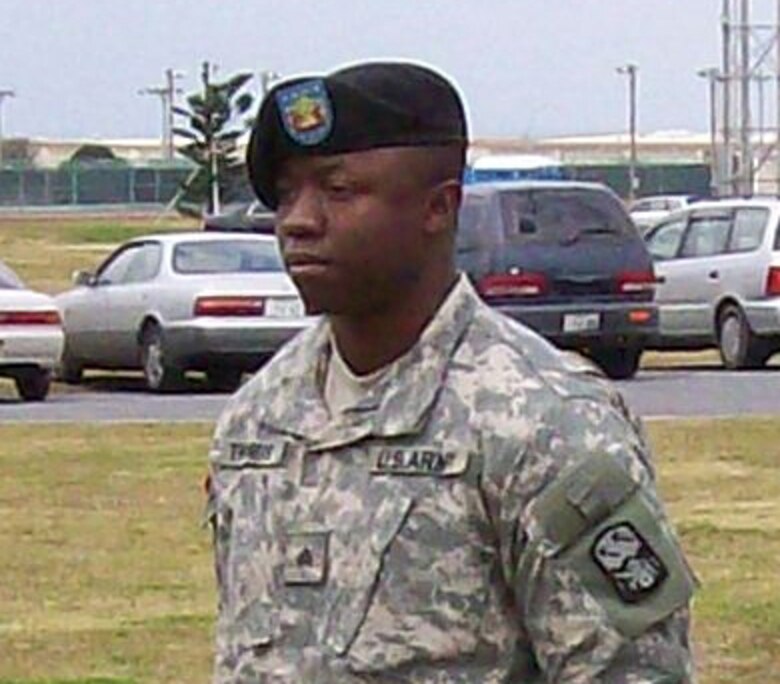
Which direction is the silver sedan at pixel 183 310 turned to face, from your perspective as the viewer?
facing away from the viewer and to the left of the viewer

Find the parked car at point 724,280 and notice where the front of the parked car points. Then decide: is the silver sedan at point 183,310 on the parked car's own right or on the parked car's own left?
on the parked car's own left

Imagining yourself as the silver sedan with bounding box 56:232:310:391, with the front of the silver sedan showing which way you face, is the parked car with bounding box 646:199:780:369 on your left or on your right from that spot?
on your right

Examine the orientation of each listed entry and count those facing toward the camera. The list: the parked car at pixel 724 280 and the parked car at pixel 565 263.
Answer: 0

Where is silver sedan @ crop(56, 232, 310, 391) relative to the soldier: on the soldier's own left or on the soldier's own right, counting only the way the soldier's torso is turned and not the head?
on the soldier's own right

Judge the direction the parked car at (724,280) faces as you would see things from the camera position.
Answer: facing away from the viewer and to the left of the viewer

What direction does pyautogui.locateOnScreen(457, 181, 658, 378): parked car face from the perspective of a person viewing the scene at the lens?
facing away from the viewer and to the left of the viewer

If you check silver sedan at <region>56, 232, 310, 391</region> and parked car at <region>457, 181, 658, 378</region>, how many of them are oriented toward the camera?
0

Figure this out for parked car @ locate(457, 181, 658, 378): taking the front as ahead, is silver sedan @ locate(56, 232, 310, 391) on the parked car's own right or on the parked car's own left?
on the parked car's own left

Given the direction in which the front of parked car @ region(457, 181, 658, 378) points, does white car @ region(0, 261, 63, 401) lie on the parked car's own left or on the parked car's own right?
on the parked car's own left
